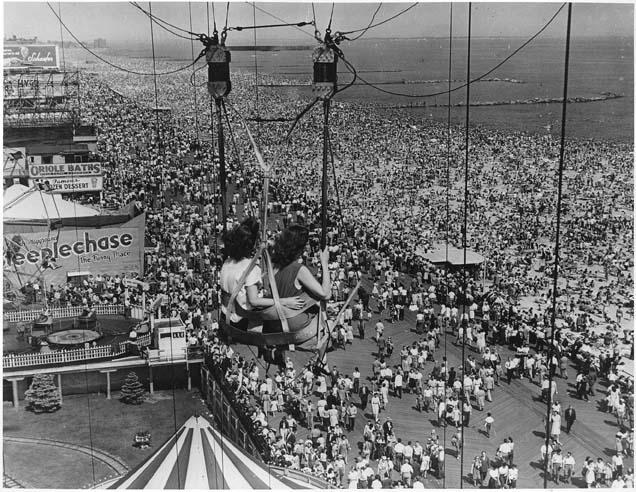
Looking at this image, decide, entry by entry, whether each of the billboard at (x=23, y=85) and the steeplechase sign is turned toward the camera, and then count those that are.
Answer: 2

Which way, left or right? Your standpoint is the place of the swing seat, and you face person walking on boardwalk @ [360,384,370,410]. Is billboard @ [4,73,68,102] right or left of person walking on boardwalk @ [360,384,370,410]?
left

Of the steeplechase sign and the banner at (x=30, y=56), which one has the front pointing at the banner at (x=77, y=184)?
the banner at (x=30, y=56)

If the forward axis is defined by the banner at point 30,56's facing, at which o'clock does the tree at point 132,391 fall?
The tree is roughly at 12 o'clock from the banner.

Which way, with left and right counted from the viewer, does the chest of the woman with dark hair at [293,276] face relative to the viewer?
facing away from the viewer and to the right of the viewer

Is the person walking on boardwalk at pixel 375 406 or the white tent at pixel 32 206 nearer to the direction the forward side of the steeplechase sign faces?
the person walking on boardwalk
